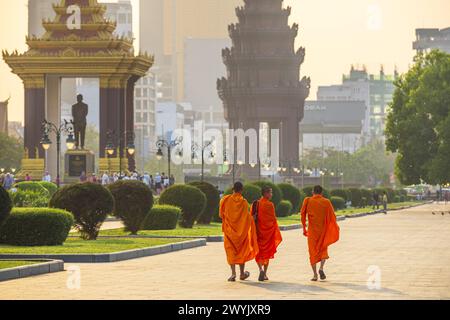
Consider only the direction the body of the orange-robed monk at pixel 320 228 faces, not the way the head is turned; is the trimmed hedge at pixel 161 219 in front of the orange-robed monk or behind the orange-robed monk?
in front

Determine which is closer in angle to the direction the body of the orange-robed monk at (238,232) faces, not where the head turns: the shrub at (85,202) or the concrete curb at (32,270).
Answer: the shrub

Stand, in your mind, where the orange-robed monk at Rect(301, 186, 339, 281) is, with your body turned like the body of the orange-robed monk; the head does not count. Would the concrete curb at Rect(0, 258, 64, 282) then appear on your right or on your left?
on your left

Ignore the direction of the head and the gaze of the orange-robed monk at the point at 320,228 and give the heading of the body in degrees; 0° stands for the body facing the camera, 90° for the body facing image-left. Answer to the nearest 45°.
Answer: approximately 180°

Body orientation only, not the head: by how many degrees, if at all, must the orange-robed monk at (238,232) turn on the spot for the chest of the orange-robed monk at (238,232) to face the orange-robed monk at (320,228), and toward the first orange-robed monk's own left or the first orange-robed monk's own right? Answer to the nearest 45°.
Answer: approximately 90° to the first orange-robed monk's own right

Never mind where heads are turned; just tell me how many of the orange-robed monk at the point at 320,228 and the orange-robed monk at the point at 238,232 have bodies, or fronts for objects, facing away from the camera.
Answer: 2

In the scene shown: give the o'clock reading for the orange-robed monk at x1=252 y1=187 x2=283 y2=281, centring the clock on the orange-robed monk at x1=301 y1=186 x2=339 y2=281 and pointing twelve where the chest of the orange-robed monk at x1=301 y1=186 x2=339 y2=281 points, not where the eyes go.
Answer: the orange-robed monk at x1=252 y1=187 x2=283 y2=281 is roughly at 9 o'clock from the orange-robed monk at x1=301 y1=186 x2=339 y2=281.

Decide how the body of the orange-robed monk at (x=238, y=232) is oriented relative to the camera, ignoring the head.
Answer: away from the camera

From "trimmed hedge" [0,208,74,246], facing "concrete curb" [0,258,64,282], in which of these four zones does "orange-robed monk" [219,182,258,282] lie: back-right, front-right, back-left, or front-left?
front-left

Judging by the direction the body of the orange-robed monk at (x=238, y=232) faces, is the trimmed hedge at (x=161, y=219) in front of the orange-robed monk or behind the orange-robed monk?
in front

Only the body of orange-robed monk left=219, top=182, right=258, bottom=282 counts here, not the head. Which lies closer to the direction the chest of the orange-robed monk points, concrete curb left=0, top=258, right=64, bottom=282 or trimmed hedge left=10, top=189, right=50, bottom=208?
the trimmed hedge
